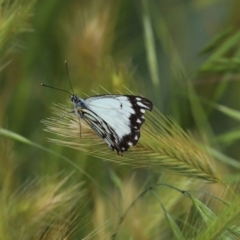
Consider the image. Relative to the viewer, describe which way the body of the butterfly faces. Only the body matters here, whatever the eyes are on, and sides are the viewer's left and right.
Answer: facing to the left of the viewer
